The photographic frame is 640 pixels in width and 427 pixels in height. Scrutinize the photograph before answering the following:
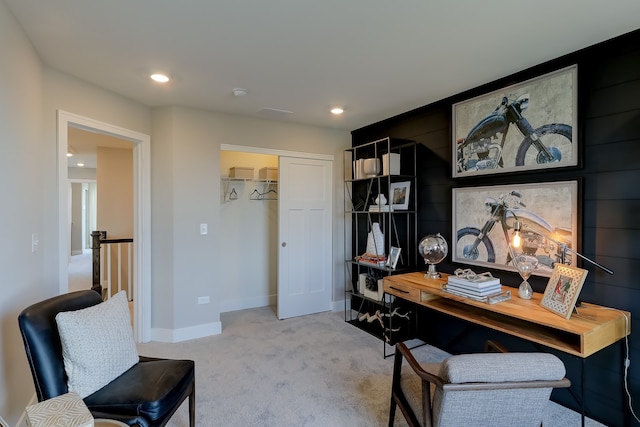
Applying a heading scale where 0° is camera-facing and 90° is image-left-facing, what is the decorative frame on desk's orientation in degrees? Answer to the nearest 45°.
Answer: approximately 45°

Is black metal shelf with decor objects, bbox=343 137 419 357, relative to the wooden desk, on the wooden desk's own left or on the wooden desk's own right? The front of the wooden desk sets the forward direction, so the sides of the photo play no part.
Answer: on the wooden desk's own right

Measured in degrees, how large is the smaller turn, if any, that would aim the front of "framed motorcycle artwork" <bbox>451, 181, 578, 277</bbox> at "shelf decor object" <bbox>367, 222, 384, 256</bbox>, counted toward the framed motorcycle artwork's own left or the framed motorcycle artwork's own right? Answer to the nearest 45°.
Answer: approximately 45° to the framed motorcycle artwork's own right

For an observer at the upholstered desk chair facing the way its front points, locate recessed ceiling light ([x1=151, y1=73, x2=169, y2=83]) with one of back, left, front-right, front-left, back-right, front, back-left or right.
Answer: front-left
